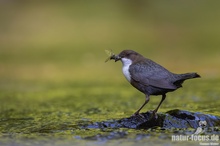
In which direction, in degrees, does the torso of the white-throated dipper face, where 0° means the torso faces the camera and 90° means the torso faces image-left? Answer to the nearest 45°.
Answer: approximately 90°
